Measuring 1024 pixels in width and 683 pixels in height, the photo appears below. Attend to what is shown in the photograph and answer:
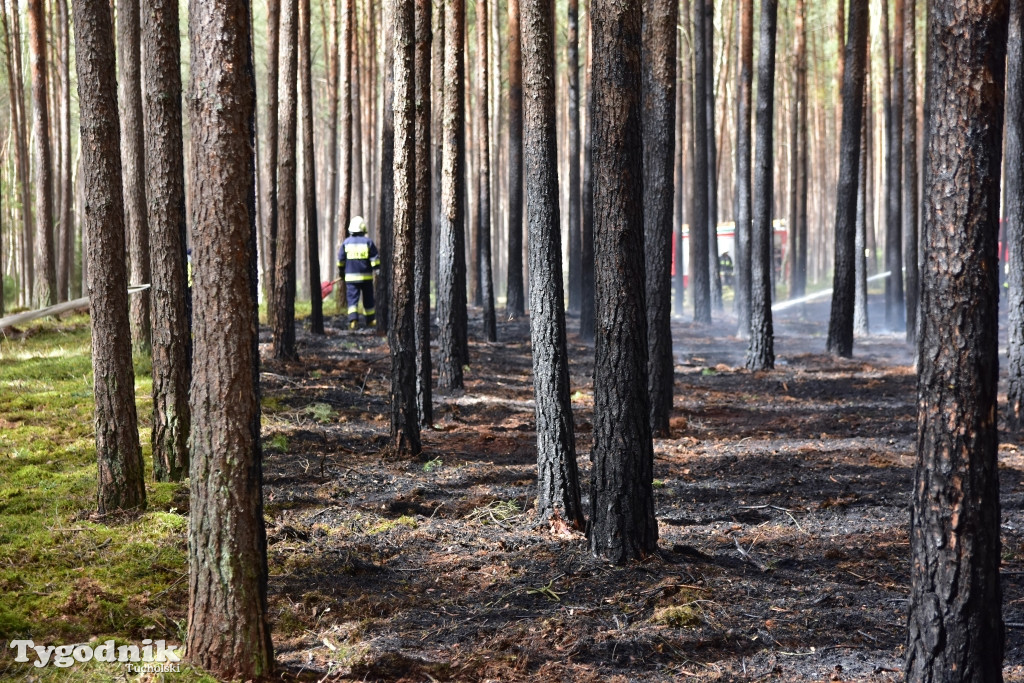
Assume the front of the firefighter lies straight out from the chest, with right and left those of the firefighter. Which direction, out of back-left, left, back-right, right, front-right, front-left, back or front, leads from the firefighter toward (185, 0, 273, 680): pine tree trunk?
back

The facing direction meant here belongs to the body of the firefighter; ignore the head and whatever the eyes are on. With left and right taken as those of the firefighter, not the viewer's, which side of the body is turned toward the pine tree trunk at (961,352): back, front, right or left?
back

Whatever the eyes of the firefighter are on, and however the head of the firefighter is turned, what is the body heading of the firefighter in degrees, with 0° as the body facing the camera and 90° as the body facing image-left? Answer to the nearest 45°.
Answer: approximately 180°

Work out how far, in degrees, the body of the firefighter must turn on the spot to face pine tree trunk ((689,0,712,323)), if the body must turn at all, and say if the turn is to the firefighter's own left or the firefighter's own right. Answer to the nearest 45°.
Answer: approximately 45° to the firefighter's own right

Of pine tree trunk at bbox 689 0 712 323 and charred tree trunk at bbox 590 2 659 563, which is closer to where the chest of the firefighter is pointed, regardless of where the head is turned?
the pine tree trunk

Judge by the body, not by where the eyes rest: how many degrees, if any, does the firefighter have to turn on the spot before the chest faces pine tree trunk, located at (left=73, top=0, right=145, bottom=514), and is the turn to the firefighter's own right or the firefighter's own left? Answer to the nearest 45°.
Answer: approximately 180°

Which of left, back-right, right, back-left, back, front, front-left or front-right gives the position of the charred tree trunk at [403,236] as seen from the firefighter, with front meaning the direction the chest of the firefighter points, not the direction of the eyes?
back

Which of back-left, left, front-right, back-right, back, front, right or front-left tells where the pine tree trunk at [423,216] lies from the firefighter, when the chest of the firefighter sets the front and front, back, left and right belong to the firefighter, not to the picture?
back

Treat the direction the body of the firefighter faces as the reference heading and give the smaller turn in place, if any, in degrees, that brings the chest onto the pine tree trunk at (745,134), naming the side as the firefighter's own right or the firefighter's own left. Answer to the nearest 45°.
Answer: approximately 90° to the firefighter's own right

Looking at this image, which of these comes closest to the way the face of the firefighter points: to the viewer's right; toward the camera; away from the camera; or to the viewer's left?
away from the camera
